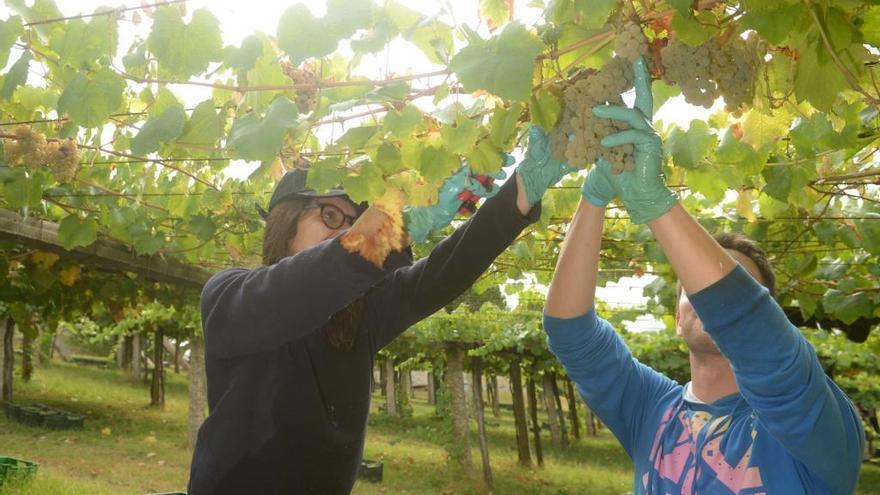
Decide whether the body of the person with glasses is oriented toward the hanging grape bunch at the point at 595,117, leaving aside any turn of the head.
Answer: yes

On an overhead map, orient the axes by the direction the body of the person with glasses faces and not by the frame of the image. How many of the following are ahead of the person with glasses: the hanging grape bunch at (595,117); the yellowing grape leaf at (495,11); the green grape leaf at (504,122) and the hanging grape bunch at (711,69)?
4

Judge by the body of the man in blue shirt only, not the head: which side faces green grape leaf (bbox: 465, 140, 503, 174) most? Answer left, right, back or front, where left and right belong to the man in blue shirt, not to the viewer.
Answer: front

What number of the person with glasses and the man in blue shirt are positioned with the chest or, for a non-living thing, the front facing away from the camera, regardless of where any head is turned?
0

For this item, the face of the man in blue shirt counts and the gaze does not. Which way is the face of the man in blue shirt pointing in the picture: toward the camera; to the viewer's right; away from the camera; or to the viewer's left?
to the viewer's left

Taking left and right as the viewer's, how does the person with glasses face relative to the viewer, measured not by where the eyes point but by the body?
facing the viewer and to the right of the viewer

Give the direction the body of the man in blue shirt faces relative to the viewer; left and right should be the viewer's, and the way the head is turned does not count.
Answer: facing the viewer and to the left of the viewer

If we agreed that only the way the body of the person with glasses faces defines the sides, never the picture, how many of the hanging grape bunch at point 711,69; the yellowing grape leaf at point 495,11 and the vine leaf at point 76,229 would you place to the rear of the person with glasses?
1

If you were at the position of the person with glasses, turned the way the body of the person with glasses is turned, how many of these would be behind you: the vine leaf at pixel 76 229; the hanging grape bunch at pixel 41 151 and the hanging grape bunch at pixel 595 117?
2

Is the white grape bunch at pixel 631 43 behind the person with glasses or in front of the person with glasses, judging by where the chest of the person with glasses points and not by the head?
in front

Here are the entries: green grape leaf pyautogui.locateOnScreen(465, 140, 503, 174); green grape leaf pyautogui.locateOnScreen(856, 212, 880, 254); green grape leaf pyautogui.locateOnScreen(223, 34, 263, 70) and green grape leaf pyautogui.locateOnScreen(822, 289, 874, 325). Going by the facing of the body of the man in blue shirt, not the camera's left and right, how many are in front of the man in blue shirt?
2

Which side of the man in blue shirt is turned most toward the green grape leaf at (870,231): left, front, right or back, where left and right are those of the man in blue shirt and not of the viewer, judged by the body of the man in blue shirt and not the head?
back

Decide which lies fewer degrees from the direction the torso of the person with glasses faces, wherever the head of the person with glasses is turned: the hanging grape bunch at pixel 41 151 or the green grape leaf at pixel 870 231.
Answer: the green grape leaf

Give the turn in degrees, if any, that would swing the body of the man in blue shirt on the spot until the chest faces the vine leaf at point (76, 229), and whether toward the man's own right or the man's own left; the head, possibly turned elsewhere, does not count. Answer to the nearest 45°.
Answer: approximately 45° to the man's own right

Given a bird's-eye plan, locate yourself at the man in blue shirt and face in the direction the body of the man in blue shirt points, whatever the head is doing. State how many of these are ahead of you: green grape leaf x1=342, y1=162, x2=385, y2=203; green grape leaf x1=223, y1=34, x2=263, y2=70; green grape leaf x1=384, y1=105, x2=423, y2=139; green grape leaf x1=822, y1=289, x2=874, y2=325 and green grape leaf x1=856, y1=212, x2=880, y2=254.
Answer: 3

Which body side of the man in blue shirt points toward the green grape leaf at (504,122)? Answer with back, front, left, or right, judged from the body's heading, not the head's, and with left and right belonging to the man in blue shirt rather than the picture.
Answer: front
